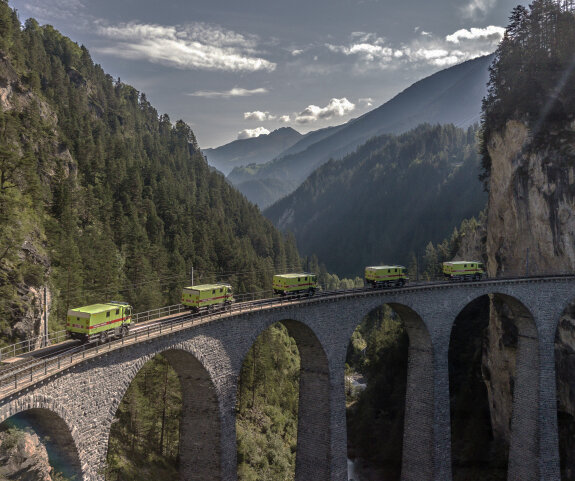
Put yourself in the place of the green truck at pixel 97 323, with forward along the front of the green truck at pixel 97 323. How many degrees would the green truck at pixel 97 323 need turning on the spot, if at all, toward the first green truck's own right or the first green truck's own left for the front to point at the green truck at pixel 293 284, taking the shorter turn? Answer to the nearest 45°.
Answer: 0° — it already faces it

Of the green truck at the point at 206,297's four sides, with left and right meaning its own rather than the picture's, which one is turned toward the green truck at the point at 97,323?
back

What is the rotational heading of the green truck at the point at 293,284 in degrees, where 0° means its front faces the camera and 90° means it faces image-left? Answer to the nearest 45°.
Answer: approximately 225°

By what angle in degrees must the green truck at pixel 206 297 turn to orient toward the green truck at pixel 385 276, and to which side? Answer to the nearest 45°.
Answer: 0° — it already faces it

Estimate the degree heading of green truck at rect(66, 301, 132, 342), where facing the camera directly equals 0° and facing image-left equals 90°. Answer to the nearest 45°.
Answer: approximately 225°

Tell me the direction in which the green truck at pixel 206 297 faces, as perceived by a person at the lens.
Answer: facing away from the viewer and to the right of the viewer
